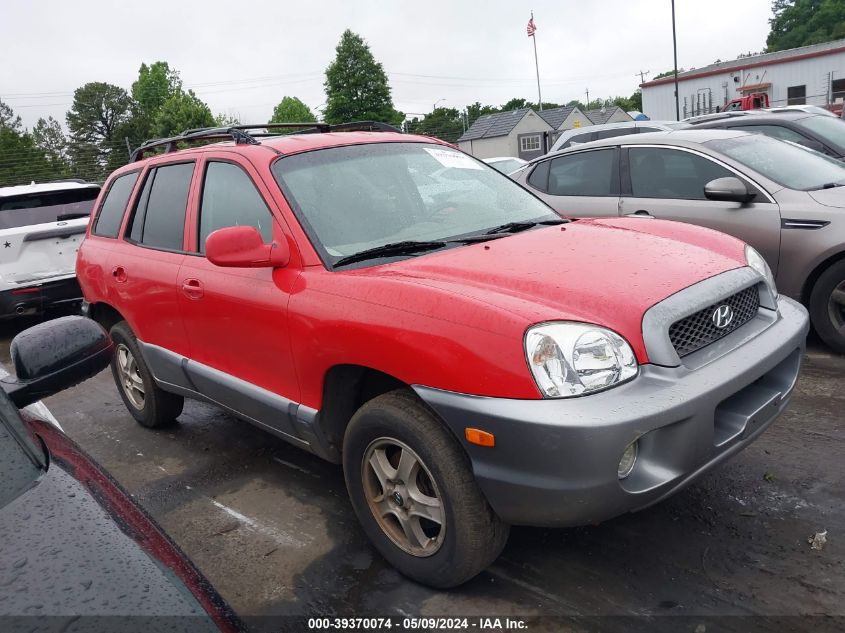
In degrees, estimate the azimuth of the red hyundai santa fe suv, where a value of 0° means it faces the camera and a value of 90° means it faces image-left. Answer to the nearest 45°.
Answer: approximately 315°

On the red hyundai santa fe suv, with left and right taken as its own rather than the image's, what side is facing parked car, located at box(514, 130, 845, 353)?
left

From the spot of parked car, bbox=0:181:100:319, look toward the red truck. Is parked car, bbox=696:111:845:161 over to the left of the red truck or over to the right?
right

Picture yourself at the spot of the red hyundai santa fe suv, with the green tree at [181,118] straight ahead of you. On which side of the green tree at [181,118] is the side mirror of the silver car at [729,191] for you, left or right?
right
